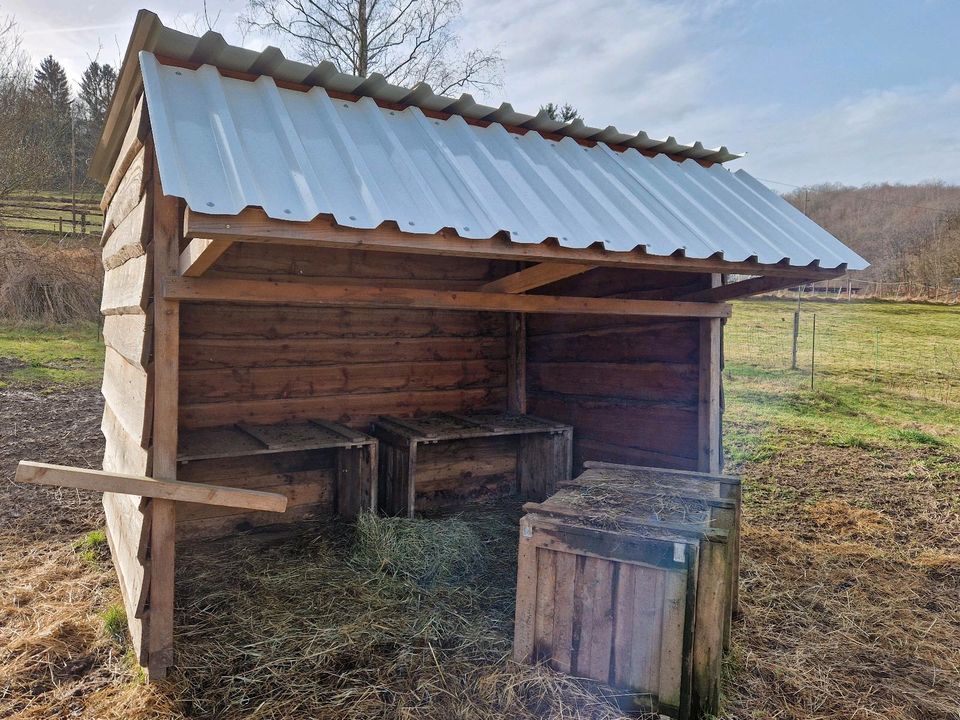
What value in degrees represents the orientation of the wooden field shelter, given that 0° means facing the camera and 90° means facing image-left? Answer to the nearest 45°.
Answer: approximately 315°

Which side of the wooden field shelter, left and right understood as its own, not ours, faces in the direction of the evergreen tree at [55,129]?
back

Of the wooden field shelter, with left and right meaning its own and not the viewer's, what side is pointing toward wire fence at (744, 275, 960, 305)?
left

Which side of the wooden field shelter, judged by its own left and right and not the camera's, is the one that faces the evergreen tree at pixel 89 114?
back

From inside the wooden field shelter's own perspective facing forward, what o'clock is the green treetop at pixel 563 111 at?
The green treetop is roughly at 8 o'clock from the wooden field shelter.

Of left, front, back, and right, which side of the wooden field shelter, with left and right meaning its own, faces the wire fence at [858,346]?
left
